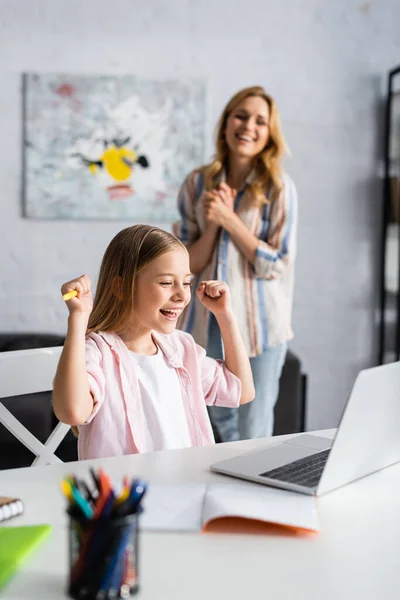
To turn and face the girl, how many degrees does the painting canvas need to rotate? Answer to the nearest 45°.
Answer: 0° — it already faces them

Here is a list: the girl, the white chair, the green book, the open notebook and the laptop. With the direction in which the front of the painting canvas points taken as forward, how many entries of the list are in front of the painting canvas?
5

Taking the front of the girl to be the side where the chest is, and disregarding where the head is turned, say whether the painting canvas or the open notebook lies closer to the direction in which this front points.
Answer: the open notebook

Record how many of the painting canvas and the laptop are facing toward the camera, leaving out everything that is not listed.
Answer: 1

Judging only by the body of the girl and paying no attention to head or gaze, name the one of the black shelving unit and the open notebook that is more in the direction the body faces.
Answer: the open notebook

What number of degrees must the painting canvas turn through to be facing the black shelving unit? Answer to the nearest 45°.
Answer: approximately 90° to its left

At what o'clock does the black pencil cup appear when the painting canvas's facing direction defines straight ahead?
The black pencil cup is roughly at 12 o'clock from the painting canvas.

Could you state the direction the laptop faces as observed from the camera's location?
facing away from the viewer and to the left of the viewer

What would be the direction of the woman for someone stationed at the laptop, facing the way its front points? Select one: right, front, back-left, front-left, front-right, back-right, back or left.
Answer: front-right

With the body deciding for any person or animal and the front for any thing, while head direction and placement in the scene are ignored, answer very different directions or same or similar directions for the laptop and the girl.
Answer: very different directions

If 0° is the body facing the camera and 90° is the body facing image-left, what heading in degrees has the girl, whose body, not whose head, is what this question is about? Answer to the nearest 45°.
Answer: approximately 315°

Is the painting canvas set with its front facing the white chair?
yes

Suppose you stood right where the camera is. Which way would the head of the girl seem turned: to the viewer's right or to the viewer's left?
to the viewer's right
